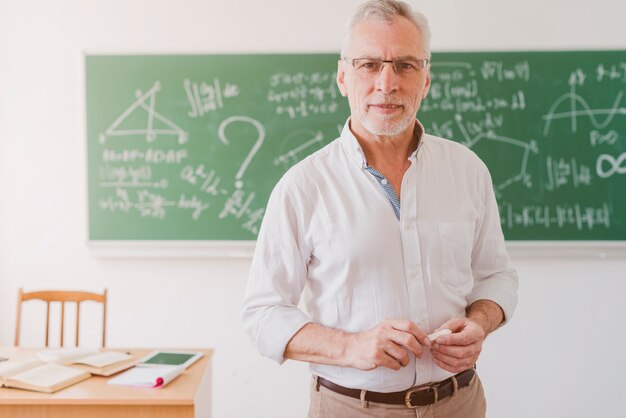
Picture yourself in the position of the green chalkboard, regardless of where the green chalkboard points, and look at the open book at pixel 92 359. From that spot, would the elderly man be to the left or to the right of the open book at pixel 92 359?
left

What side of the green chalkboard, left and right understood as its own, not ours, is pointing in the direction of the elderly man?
front

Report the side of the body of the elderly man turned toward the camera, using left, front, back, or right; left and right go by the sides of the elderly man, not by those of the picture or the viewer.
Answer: front

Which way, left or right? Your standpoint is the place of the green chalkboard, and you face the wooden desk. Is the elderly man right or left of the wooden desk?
left

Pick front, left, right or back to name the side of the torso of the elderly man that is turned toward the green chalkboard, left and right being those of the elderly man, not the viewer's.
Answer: back

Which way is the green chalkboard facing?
toward the camera

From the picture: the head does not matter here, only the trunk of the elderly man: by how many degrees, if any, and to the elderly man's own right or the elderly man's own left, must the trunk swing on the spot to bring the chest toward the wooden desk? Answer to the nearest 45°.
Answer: approximately 90° to the elderly man's own right

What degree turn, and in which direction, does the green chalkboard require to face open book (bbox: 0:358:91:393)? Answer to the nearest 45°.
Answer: approximately 45° to its right

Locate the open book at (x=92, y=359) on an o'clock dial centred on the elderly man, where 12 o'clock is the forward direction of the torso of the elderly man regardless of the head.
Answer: The open book is roughly at 4 o'clock from the elderly man.

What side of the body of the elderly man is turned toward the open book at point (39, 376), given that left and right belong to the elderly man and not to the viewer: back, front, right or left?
right

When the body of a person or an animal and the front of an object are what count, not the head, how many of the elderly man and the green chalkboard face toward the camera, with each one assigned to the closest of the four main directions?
2
